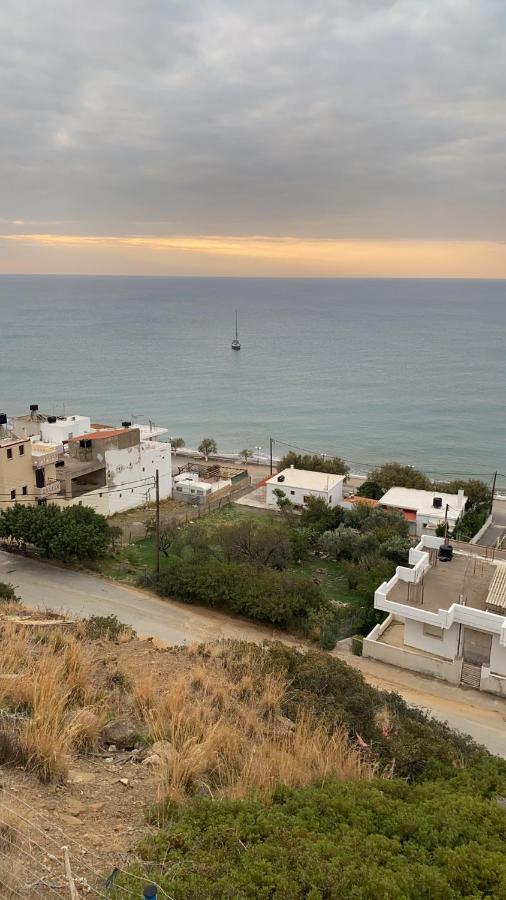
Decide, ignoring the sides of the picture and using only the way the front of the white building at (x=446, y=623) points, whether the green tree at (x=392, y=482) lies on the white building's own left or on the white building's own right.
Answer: on the white building's own right

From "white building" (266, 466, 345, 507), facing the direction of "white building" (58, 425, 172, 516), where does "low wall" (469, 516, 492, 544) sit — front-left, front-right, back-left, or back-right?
back-left

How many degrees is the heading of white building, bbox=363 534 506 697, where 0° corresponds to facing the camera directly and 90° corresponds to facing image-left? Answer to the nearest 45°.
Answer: approximately 45°

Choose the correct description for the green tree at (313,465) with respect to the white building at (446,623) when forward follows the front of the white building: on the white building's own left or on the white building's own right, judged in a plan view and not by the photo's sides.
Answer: on the white building's own right

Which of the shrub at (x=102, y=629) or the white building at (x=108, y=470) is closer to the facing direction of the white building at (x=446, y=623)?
the shrub

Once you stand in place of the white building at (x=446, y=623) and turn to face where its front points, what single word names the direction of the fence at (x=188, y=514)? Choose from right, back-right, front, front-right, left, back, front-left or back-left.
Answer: right

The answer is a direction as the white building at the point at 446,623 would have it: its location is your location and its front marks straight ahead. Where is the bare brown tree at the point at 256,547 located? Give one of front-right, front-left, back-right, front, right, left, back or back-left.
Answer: right

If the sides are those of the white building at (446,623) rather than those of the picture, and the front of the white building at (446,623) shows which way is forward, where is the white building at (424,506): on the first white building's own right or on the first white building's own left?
on the first white building's own right

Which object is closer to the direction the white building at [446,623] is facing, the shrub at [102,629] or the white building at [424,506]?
the shrub

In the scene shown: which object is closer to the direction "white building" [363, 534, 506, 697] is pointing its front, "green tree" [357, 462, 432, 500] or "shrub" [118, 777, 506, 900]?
the shrub

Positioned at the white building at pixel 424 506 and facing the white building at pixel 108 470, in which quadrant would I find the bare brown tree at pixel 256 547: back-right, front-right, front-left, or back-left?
front-left

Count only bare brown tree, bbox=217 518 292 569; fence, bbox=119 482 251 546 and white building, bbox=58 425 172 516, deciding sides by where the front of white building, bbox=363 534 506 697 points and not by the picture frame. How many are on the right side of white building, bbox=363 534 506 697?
3
